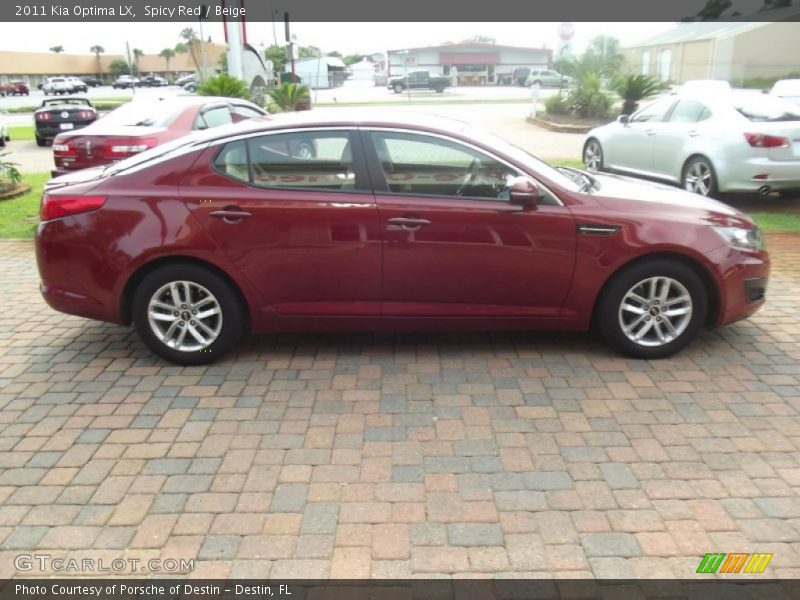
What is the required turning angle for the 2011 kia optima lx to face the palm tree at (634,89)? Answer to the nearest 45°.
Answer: approximately 90° to its left

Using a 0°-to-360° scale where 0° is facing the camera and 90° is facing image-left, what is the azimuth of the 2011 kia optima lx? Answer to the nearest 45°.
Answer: approximately 270°

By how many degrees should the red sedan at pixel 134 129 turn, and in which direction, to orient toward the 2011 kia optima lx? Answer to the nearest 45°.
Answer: approximately 135° to its right

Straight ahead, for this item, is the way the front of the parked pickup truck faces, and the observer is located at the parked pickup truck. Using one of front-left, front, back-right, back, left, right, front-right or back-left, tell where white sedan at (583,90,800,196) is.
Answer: left

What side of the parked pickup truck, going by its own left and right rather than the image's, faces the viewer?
left

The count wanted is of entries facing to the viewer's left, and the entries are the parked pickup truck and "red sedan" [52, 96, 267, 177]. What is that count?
1

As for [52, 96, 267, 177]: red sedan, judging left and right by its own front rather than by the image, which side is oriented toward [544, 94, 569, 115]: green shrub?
front

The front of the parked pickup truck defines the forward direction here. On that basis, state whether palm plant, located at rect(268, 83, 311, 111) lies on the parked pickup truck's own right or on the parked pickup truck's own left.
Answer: on the parked pickup truck's own left

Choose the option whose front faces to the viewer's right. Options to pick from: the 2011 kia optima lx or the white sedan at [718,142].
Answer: the 2011 kia optima lx

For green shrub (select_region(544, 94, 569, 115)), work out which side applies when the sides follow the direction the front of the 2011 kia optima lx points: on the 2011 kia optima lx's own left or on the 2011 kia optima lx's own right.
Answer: on the 2011 kia optima lx's own left

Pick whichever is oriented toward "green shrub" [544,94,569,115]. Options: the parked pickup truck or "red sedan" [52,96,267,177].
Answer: the red sedan

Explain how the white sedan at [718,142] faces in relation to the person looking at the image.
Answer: facing away from the viewer and to the left of the viewer
